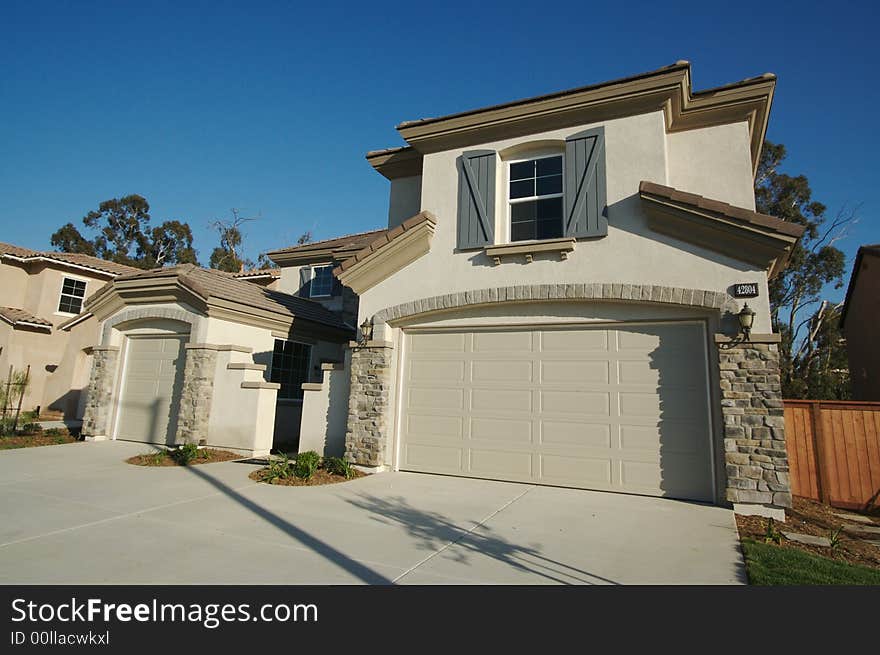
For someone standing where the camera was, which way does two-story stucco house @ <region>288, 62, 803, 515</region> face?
facing the viewer and to the left of the viewer

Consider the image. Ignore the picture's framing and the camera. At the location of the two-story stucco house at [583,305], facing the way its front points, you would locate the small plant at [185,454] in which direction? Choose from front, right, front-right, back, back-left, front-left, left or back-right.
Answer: front-right

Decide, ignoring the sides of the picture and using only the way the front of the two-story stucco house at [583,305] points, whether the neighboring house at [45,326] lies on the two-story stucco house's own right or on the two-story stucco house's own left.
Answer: on the two-story stucco house's own right

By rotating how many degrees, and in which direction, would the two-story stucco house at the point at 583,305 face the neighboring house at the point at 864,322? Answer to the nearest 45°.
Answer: approximately 180°

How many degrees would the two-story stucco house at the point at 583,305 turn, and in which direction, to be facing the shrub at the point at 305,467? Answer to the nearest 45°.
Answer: approximately 45° to its right
